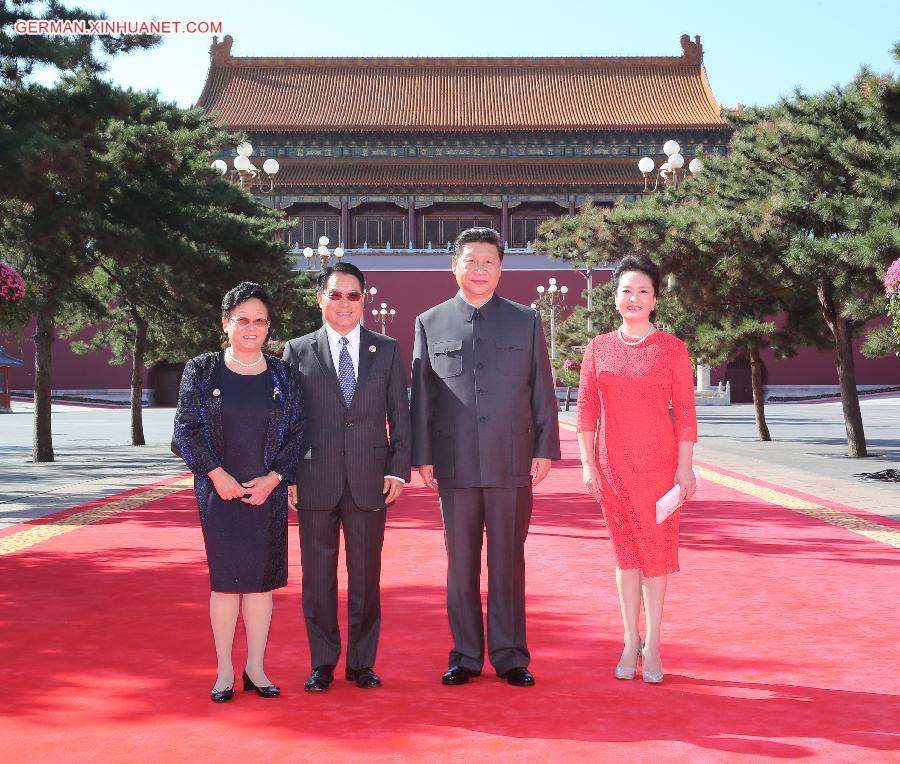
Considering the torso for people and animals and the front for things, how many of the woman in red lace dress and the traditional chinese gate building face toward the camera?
2

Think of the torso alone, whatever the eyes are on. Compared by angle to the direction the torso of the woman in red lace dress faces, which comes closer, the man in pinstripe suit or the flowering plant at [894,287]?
the man in pinstripe suit

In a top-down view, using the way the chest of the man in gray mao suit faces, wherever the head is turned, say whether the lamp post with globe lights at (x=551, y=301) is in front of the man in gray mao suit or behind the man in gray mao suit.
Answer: behind

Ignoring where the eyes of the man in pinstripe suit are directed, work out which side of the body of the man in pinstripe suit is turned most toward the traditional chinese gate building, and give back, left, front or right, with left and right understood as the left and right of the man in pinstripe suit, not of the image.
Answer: back
